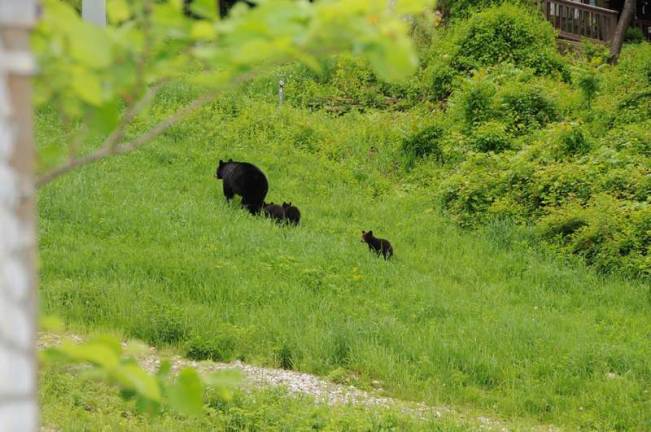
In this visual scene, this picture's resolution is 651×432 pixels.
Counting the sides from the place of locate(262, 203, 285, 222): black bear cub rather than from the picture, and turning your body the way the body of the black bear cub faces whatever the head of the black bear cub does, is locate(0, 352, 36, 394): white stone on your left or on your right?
on your left

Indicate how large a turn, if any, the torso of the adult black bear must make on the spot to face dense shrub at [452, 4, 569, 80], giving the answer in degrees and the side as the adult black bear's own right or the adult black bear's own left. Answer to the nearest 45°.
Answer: approximately 90° to the adult black bear's own right

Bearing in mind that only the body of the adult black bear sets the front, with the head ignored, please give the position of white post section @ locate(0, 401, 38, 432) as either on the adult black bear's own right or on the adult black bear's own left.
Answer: on the adult black bear's own left

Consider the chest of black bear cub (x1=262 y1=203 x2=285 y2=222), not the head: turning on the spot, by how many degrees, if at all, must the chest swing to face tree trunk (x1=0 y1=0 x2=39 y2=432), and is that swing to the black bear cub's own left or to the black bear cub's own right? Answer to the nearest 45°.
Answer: approximately 90° to the black bear cub's own left

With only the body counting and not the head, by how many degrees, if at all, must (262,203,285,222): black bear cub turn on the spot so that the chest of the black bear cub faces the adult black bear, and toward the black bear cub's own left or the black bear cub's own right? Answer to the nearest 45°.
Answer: approximately 45° to the black bear cub's own right

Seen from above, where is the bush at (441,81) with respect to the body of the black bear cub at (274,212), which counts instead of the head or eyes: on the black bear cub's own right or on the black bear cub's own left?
on the black bear cub's own right

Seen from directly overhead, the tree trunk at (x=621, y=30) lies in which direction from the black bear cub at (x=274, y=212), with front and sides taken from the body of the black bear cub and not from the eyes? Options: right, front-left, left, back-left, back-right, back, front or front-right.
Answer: back-right

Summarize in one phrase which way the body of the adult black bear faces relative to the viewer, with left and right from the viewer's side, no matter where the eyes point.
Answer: facing away from the viewer and to the left of the viewer

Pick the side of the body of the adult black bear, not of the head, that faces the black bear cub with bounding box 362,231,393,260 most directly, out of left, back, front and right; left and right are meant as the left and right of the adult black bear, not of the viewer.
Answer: back

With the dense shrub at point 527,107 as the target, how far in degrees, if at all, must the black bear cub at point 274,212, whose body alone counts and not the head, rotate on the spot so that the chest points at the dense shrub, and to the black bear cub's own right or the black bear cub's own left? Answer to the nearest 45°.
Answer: approximately 135° to the black bear cub's own right

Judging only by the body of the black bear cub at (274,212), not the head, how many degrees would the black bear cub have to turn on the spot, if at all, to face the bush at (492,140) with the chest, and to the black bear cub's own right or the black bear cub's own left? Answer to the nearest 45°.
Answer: approximately 135° to the black bear cub's own right

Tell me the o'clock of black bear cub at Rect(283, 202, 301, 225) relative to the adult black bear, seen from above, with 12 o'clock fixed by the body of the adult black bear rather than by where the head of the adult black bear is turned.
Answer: The black bear cub is roughly at 6 o'clock from the adult black bear.

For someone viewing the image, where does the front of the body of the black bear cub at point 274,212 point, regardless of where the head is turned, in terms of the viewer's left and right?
facing to the left of the viewer

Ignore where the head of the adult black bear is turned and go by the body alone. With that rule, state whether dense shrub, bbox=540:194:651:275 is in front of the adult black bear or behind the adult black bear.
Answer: behind

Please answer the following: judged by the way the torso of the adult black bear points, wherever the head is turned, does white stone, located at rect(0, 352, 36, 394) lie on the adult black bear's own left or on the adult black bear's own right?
on the adult black bear's own left
